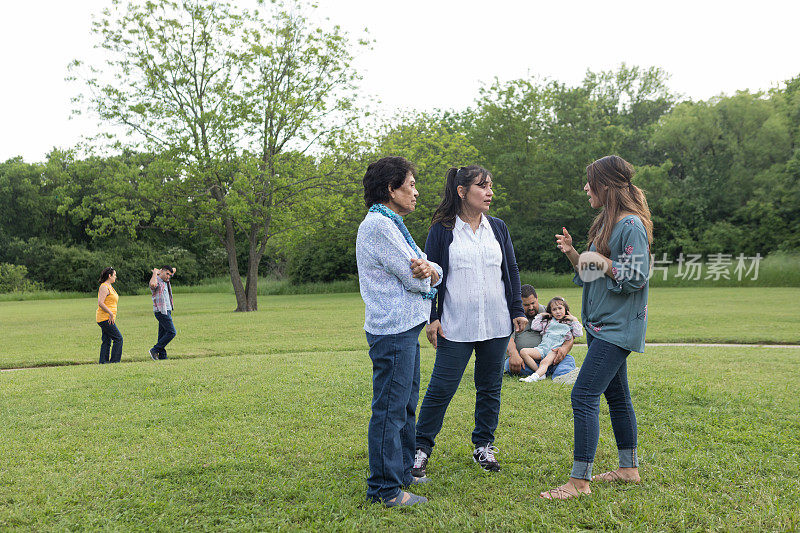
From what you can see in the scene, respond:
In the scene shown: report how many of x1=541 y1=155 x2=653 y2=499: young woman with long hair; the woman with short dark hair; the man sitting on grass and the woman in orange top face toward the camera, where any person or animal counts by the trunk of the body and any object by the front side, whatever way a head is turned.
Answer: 1

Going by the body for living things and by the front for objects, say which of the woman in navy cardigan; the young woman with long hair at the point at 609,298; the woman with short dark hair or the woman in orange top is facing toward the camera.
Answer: the woman in navy cardigan

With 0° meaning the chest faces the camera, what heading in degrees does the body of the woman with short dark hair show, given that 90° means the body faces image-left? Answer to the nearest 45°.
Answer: approximately 270°

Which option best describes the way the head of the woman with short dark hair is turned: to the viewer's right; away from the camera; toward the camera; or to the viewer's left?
to the viewer's right

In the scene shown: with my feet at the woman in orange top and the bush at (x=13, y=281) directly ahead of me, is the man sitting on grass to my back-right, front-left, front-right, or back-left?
back-right

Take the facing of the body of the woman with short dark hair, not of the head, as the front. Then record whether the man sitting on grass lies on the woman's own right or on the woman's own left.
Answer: on the woman's own left

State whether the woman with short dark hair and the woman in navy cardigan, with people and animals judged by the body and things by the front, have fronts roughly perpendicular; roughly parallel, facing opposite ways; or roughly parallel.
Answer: roughly perpendicular

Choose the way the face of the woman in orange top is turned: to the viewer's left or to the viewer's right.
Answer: to the viewer's right

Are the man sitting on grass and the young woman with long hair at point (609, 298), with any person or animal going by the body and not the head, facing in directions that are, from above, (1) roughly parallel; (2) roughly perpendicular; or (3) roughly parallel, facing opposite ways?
roughly perpendicular

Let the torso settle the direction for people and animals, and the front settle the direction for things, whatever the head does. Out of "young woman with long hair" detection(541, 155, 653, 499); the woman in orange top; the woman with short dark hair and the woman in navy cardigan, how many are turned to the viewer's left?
1

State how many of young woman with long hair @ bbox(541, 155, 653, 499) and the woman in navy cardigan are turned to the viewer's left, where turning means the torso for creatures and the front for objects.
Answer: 1

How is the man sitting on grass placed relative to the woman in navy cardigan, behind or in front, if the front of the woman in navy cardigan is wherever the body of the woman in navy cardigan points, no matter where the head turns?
behind

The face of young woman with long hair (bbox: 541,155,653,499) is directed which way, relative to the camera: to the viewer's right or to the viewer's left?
to the viewer's left

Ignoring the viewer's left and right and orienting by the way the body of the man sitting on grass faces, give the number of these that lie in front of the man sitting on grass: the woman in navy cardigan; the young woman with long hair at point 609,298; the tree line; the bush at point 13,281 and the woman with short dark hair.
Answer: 3

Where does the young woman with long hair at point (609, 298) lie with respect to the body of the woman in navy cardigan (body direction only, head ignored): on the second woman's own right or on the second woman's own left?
on the second woman's own left
